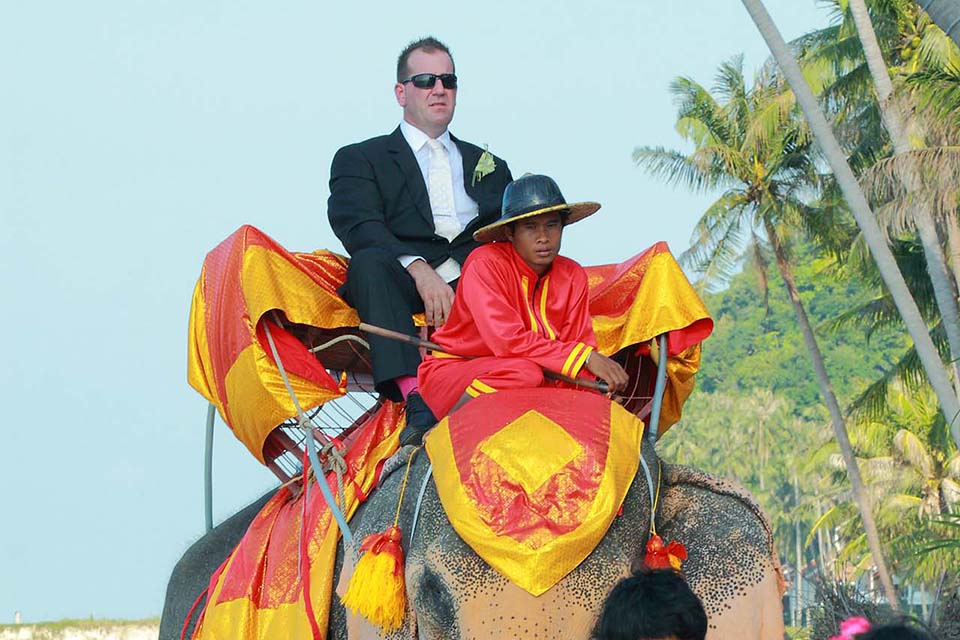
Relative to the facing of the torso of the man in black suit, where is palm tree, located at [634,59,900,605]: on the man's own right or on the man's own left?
on the man's own left

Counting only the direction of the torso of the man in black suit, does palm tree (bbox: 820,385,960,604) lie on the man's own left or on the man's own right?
on the man's own left

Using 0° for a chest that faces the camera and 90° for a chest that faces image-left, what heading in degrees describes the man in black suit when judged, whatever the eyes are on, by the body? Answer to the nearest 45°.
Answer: approximately 315°
